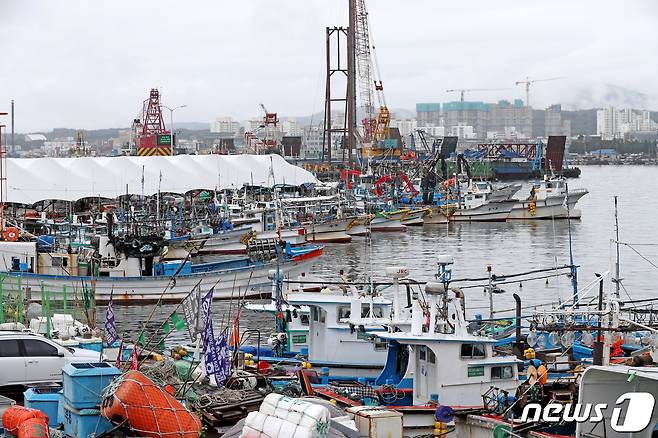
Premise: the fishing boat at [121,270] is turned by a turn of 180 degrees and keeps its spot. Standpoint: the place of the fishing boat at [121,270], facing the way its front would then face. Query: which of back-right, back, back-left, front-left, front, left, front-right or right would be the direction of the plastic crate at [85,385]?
left

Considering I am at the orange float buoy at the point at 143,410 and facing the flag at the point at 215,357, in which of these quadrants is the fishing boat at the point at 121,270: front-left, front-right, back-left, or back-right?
front-left

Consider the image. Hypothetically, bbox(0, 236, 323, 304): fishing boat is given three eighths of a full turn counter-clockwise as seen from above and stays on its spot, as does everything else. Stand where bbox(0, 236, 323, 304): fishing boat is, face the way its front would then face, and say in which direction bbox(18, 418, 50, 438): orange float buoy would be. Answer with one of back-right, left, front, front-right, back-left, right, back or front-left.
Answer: back-left

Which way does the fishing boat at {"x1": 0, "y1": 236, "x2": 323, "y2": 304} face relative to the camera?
to the viewer's right

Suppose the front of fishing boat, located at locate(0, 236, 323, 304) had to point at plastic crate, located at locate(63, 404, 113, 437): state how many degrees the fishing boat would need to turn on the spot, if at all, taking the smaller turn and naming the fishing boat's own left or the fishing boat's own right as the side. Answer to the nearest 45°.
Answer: approximately 90° to the fishing boat's own right

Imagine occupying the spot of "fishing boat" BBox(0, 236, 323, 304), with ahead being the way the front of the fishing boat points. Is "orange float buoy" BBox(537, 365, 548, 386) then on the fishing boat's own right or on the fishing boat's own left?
on the fishing boat's own right

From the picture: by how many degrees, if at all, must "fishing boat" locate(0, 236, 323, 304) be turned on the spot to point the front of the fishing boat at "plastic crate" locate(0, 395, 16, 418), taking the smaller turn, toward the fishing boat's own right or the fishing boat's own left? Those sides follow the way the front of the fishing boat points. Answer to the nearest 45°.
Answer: approximately 90° to the fishing boat's own right
